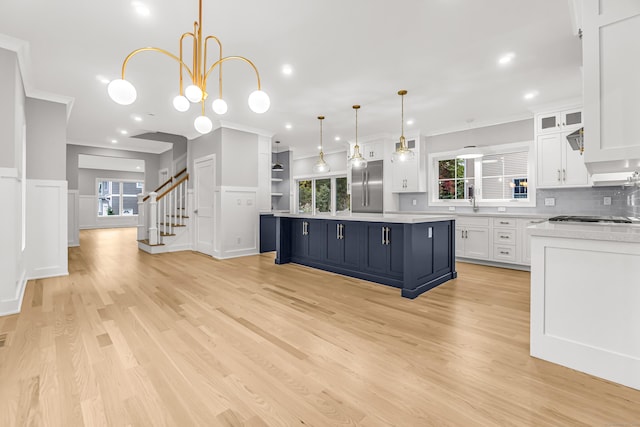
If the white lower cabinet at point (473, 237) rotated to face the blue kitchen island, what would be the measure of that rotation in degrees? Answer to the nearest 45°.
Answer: approximately 45° to its right

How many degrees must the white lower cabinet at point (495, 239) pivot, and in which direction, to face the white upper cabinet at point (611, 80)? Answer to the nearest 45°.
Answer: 0° — it already faces it

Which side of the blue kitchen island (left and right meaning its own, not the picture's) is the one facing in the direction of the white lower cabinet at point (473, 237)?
back

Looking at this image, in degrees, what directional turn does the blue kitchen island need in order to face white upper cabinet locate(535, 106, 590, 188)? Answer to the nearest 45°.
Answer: approximately 135° to its left

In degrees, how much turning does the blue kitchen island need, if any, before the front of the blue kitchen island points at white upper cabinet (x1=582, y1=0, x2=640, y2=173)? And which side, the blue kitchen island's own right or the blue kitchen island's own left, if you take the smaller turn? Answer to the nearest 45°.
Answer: approximately 90° to the blue kitchen island's own left

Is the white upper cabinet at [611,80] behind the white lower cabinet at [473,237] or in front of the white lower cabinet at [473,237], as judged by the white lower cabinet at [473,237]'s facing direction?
in front

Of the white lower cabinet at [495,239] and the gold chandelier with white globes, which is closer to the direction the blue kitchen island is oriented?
the gold chandelier with white globes

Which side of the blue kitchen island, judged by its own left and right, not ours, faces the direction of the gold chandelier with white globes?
front

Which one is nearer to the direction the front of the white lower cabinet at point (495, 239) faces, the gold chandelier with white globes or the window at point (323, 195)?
the gold chandelier with white globes

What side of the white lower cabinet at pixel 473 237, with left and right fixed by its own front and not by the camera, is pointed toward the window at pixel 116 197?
right

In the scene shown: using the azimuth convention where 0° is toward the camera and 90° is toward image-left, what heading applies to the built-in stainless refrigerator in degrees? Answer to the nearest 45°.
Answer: approximately 45°

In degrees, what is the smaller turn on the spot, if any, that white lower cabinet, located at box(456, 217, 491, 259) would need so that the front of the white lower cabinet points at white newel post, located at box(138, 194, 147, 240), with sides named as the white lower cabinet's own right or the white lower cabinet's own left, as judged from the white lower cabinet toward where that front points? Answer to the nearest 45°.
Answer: approximately 90° to the white lower cabinet's own right
